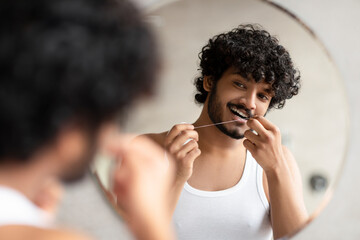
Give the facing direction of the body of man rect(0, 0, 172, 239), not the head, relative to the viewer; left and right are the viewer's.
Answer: facing away from the viewer and to the right of the viewer

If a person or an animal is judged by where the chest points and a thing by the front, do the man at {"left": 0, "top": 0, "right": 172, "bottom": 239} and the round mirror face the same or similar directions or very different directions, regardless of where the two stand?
very different directions

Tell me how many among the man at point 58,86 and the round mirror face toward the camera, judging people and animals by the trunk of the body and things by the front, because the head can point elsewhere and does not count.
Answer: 1

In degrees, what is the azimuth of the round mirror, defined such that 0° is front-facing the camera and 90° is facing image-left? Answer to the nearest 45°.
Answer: approximately 0°

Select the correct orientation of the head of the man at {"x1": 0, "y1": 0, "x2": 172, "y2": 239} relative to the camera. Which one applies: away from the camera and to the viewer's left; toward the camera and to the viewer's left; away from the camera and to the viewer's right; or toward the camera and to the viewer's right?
away from the camera and to the viewer's right
